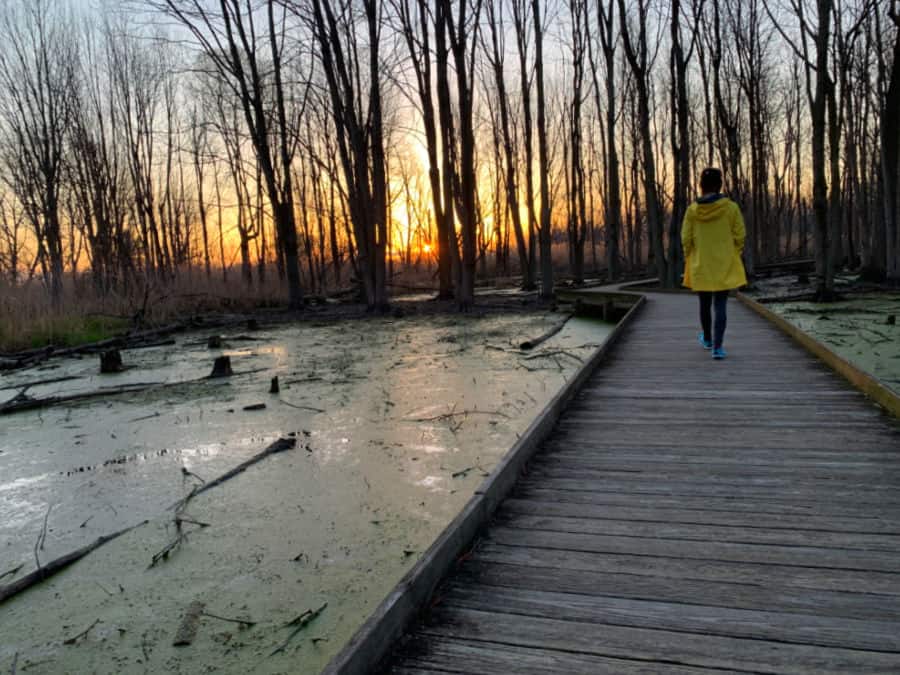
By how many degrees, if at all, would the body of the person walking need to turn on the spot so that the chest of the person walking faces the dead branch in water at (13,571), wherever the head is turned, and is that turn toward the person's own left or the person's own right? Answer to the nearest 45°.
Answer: approximately 135° to the person's own left

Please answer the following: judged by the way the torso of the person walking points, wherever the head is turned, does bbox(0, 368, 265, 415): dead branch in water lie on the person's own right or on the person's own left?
on the person's own left

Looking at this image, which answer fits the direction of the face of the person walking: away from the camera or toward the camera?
away from the camera

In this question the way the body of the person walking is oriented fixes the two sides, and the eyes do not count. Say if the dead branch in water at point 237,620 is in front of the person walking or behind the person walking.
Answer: behind

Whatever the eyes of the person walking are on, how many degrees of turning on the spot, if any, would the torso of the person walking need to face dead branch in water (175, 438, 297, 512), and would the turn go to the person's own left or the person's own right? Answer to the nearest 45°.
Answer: approximately 135° to the person's own left

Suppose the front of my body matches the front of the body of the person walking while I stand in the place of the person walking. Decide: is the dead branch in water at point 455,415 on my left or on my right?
on my left

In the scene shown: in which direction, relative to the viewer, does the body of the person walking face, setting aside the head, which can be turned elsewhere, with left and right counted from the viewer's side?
facing away from the viewer

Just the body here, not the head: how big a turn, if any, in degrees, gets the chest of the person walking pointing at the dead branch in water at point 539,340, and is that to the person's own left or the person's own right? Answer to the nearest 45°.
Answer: approximately 45° to the person's own left

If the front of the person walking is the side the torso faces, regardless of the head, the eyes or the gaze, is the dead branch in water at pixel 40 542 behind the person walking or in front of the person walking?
behind
